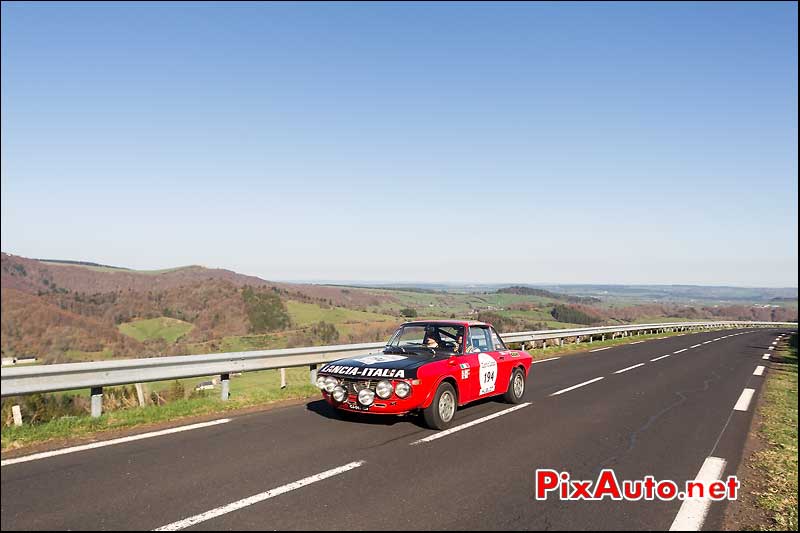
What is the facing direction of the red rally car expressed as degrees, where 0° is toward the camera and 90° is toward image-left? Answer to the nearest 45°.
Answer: approximately 45°

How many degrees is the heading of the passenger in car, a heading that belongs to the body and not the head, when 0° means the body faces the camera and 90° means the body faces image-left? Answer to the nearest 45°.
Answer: approximately 45°
